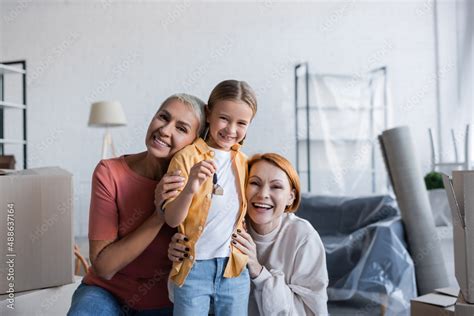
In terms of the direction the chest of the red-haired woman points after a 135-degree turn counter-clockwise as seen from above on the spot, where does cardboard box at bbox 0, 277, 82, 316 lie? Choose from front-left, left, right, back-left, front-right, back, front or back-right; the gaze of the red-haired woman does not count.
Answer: back

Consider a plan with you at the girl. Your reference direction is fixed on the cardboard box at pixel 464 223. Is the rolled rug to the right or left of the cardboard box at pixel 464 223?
left

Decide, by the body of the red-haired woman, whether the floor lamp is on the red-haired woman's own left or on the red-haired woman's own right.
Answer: on the red-haired woman's own right

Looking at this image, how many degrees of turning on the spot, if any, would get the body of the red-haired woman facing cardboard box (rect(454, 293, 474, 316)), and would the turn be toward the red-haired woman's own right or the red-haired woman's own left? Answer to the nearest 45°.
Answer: approximately 135° to the red-haired woman's own left

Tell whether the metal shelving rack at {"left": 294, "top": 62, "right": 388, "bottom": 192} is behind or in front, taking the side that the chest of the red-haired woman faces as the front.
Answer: behind

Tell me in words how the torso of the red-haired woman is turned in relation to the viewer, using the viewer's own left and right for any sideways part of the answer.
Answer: facing the viewer and to the left of the viewer

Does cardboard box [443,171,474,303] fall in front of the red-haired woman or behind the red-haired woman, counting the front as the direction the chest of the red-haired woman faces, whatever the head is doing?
behind

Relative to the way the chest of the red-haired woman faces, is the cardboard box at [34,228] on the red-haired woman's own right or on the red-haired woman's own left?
on the red-haired woman's own right

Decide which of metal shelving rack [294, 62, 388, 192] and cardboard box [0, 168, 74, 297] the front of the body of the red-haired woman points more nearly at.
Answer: the cardboard box
